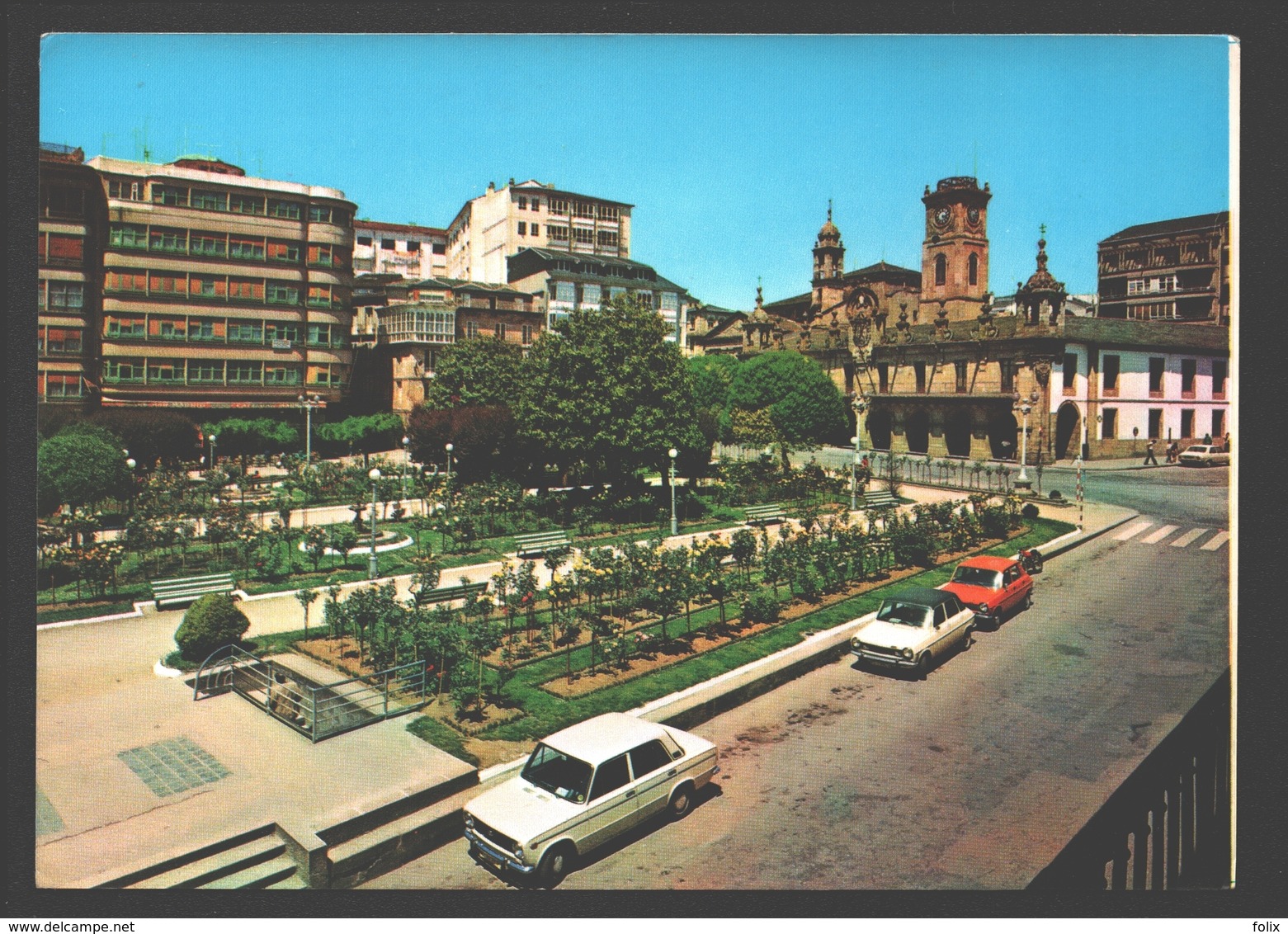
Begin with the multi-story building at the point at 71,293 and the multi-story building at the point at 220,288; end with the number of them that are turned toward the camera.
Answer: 2

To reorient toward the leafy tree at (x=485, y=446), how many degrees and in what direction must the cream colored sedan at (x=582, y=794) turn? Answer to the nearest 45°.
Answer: approximately 135° to its right

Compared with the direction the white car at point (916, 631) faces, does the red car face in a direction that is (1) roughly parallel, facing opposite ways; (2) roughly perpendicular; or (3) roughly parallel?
roughly parallel

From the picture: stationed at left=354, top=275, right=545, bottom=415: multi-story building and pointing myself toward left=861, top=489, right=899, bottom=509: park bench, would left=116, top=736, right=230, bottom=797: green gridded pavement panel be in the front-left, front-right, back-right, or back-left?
front-right

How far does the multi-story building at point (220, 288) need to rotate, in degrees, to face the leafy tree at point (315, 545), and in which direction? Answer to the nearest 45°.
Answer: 0° — it already faces it

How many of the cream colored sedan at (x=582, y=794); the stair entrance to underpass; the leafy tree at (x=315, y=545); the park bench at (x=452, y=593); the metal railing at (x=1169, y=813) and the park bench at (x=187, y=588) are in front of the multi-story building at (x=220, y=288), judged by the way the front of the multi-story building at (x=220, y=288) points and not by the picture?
6

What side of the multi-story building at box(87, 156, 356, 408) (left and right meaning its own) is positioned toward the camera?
front

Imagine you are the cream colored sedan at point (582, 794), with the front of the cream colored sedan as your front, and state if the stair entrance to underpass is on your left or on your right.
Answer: on your right

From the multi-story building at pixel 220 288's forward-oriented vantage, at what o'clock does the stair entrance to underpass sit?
The stair entrance to underpass is roughly at 12 o'clock from the multi-story building.

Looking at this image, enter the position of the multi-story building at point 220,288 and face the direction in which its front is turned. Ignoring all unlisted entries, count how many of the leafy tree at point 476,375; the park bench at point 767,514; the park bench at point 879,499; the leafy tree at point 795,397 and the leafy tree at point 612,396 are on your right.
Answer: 0

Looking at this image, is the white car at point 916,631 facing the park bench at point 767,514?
no

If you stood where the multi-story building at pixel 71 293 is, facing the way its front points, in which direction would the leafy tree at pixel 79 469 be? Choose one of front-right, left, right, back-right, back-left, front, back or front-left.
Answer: front

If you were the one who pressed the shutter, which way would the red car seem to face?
facing the viewer and to the left of the viewer

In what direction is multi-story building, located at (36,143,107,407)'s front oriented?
toward the camera

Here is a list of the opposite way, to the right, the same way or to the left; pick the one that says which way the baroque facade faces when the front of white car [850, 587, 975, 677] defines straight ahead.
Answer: the same way
